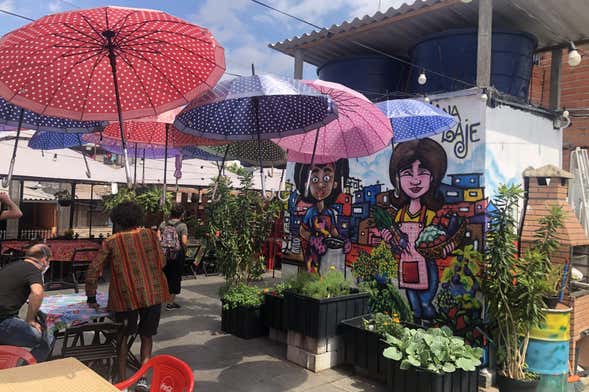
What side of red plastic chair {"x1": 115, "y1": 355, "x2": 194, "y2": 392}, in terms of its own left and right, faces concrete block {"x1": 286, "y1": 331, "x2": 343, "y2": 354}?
back

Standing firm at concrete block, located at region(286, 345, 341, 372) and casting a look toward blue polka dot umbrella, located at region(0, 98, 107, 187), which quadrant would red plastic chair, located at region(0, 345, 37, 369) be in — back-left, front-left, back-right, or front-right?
front-left

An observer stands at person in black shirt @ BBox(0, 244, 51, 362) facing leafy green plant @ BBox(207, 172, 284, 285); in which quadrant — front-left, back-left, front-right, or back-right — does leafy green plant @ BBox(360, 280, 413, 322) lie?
front-right

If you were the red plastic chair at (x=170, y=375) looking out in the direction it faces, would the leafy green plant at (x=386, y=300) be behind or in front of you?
behind

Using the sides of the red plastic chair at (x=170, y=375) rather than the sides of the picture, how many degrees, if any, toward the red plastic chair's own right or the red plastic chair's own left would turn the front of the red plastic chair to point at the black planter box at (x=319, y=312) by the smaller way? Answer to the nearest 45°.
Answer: approximately 180°

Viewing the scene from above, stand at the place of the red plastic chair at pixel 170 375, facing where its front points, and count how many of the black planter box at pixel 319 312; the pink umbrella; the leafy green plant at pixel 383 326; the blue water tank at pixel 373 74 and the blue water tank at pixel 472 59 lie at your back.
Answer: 5

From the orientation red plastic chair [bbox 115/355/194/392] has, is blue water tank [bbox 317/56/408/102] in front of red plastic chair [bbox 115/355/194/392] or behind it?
behind

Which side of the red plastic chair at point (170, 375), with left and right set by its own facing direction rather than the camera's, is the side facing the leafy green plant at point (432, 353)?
back

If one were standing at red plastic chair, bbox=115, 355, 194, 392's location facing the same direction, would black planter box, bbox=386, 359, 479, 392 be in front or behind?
behind

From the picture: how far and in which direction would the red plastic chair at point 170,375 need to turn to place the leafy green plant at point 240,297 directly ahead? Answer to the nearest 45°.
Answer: approximately 135° to its right
